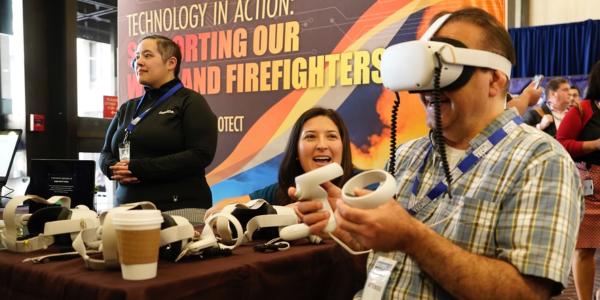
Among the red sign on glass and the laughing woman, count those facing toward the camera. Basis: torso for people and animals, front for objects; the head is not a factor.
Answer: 2

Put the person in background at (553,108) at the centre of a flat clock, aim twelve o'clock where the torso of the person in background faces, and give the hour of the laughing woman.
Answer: The laughing woman is roughly at 2 o'clock from the person in background.

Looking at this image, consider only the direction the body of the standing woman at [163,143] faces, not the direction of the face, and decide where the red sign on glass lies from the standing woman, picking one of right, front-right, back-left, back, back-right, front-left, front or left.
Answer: back-right
